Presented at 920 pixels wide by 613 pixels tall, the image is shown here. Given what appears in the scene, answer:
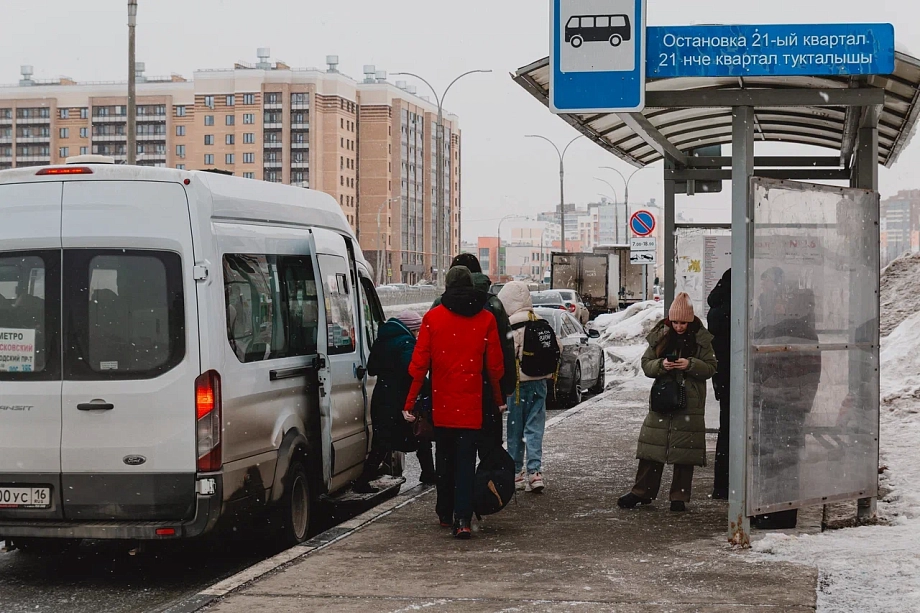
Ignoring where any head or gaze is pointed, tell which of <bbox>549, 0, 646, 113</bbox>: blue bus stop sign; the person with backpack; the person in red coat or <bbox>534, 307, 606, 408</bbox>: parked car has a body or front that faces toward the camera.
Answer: the blue bus stop sign

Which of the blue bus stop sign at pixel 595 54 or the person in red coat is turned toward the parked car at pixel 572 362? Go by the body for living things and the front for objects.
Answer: the person in red coat

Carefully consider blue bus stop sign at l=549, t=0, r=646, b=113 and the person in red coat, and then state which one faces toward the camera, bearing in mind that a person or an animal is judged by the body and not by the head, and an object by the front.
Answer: the blue bus stop sign

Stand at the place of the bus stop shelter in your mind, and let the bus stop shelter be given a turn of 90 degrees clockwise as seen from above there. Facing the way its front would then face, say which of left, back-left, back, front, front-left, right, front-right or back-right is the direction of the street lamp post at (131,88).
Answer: front-left

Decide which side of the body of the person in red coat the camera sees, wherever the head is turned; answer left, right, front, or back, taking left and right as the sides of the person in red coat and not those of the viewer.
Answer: back

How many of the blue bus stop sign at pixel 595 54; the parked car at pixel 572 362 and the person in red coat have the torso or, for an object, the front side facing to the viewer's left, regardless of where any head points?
0

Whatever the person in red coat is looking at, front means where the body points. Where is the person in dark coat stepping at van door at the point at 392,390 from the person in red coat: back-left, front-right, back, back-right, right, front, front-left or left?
front-left

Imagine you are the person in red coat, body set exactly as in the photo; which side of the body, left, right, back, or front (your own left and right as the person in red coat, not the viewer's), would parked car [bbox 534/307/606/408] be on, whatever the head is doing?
front

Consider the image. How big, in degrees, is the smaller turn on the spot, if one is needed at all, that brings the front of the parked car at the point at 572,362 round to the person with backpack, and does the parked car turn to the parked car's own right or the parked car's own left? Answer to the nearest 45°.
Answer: approximately 135° to the parked car's own right

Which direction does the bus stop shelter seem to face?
to the viewer's left

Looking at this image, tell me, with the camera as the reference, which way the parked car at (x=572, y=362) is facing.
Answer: facing away from the viewer and to the right of the viewer

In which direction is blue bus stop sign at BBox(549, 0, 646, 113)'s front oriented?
toward the camera

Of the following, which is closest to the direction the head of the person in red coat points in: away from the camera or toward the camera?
away from the camera

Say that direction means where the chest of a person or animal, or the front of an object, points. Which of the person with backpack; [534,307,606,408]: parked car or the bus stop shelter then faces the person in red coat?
the bus stop shelter

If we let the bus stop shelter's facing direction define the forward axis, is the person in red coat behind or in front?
in front
